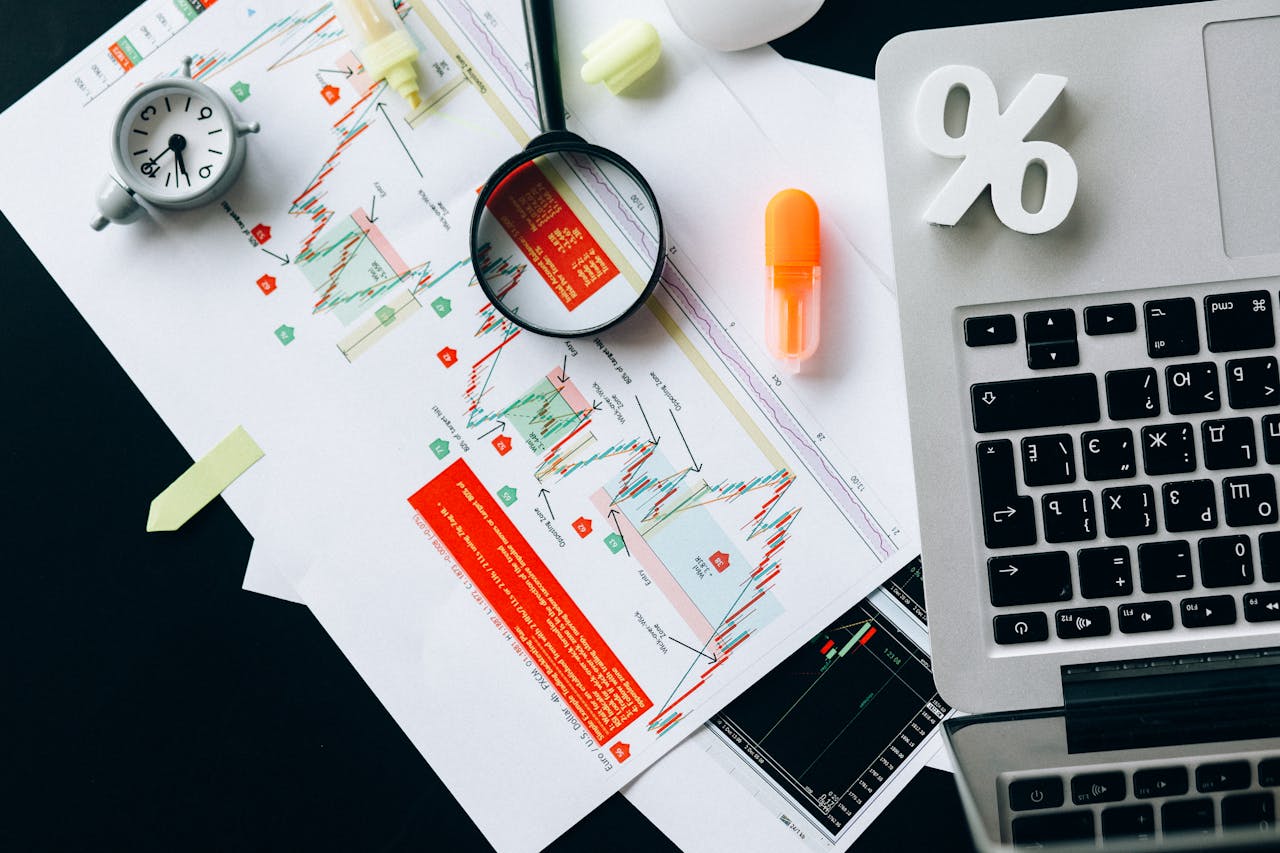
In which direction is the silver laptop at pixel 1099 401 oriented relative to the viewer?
away from the camera

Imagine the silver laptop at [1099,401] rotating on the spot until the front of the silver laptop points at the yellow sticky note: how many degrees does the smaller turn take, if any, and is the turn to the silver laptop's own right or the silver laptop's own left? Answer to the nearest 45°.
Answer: approximately 90° to the silver laptop's own left

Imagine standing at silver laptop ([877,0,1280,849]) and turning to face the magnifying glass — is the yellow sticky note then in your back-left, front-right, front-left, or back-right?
front-left
